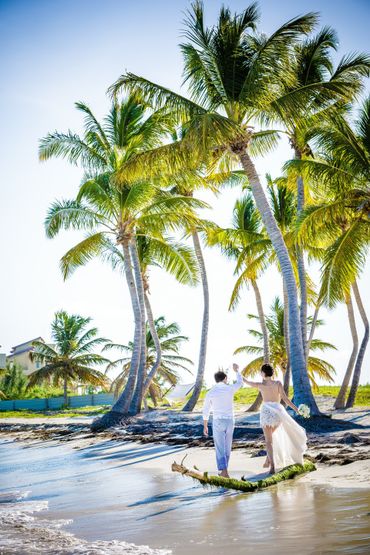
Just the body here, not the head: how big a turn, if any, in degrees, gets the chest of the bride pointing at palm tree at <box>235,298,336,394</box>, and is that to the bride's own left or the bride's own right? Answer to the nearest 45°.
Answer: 0° — they already face it

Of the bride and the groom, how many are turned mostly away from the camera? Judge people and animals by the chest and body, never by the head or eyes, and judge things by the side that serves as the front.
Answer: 2

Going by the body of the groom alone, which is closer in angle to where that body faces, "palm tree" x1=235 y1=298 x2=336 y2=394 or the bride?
the palm tree

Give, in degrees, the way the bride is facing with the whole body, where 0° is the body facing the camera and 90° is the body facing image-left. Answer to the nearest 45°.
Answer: approximately 180°

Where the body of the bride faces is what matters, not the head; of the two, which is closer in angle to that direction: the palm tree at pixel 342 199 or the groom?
the palm tree

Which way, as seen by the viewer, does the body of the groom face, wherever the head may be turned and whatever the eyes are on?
away from the camera

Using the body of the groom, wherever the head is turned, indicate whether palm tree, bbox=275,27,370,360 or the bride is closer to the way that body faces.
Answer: the palm tree

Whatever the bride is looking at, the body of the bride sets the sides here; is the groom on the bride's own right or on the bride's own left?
on the bride's own left
